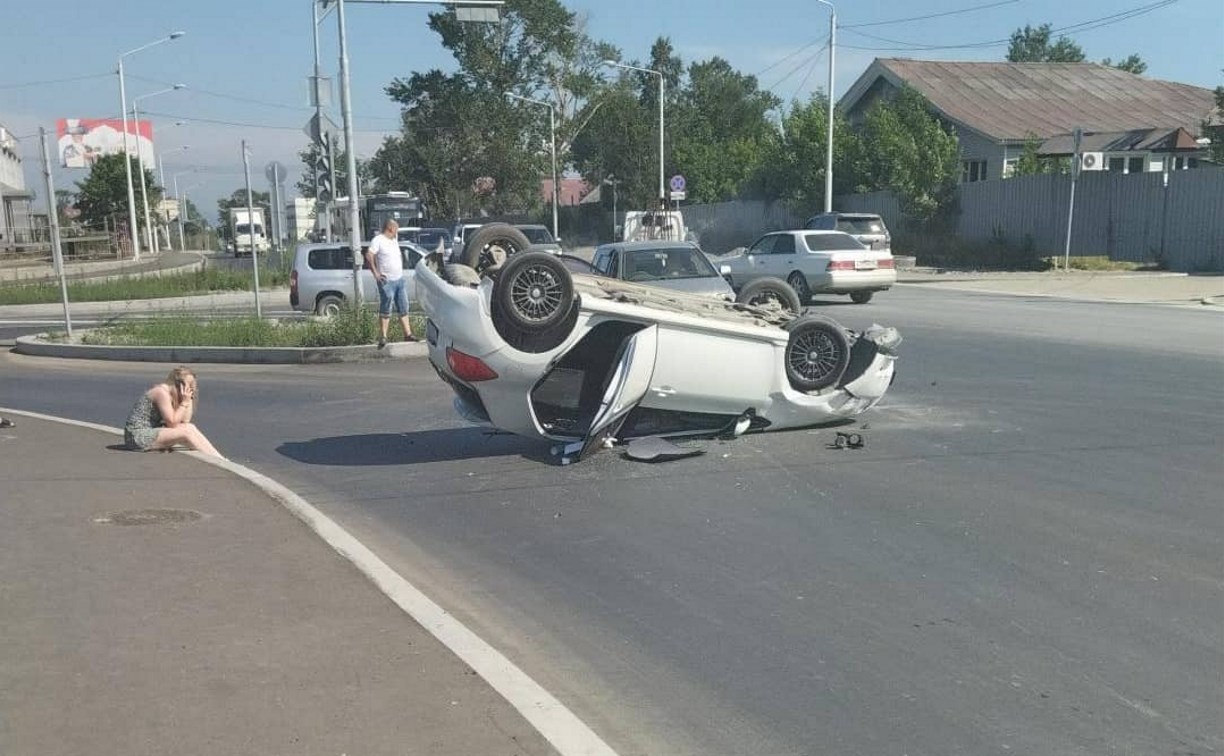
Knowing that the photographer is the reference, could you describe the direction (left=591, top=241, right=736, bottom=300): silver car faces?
facing the viewer and to the right of the viewer

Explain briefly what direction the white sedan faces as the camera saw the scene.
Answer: facing away from the viewer and to the left of the viewer

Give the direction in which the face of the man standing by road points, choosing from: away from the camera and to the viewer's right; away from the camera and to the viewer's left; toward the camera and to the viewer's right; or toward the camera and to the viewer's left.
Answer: toward the camera and to the viewer's right

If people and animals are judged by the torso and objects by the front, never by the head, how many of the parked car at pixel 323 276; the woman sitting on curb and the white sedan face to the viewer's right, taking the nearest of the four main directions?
2

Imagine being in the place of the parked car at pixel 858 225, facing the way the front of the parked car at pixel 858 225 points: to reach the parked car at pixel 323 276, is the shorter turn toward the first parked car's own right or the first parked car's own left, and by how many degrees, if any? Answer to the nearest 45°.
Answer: approximately 90° to the first parked car's own left

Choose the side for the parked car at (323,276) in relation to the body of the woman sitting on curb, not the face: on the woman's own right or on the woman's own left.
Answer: on the woman's own left

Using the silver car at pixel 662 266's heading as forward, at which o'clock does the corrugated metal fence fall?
The corrugated metal fence is roughly at 9 o'clock from the silver car.

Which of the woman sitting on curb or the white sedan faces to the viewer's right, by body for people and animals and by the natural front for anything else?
the woman sitting on curb

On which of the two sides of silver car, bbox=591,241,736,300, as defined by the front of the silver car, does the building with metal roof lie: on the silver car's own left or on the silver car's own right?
on the silver car's own left

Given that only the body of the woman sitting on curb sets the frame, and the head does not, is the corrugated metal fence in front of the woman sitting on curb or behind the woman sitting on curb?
in front

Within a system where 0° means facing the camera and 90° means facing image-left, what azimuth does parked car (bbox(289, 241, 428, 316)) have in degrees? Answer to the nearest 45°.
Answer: approximately 270°

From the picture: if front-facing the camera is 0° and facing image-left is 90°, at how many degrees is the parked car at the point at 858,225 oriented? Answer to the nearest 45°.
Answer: approximately 135°

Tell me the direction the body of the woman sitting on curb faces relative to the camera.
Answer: to the viewer's right
